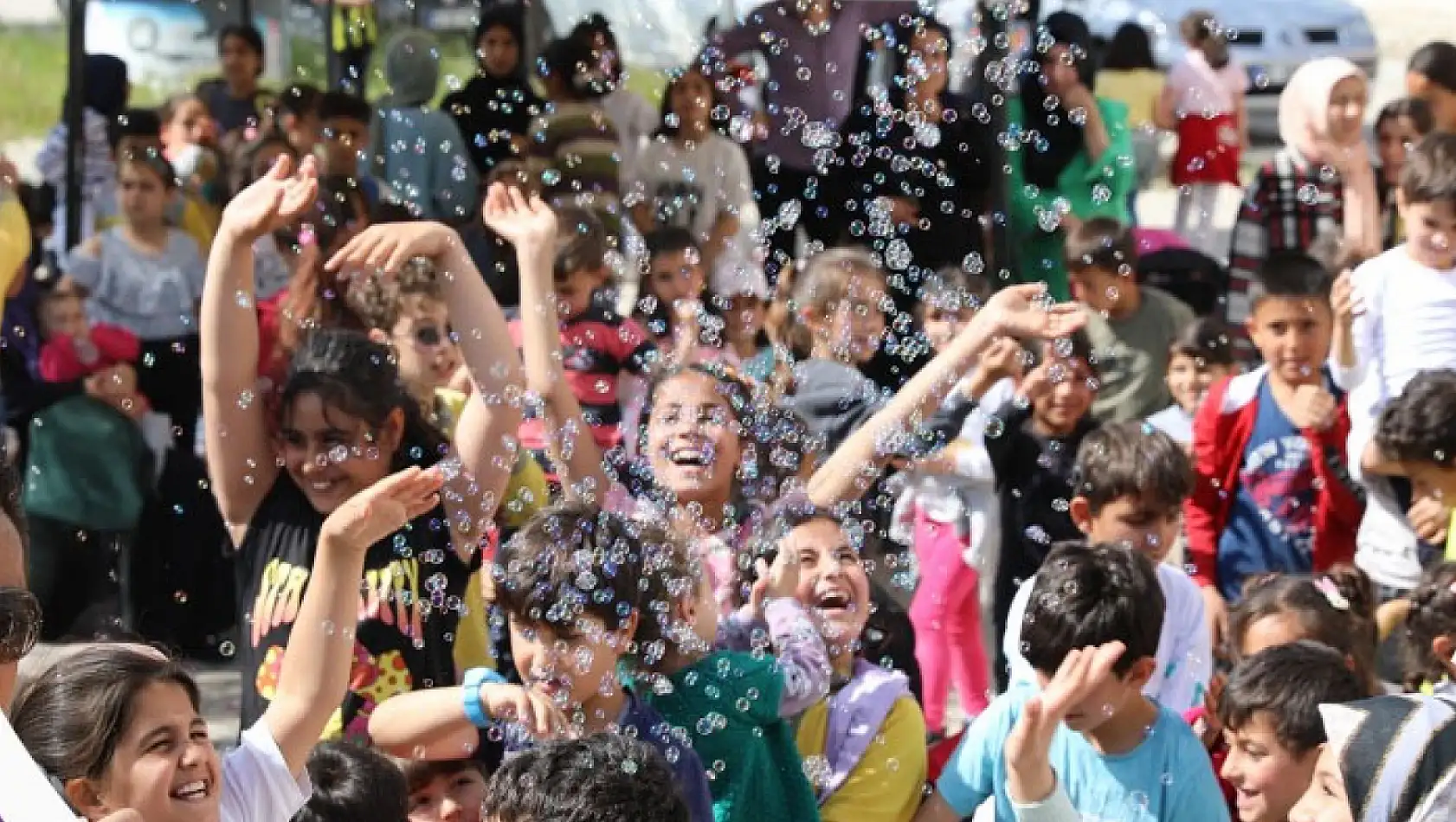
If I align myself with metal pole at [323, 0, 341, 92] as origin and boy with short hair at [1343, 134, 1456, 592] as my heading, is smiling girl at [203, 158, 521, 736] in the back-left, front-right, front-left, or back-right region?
front-right

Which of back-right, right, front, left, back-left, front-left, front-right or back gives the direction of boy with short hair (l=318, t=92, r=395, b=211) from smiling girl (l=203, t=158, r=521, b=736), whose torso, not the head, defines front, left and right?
back

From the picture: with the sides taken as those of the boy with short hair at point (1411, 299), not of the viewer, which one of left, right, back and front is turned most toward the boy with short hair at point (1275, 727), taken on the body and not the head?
front

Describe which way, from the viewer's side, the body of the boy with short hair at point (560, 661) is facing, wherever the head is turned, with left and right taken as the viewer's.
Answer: facing the viewer and to the left of the viewer

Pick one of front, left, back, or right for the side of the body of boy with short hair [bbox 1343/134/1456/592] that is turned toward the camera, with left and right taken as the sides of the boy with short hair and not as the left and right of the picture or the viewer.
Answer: front

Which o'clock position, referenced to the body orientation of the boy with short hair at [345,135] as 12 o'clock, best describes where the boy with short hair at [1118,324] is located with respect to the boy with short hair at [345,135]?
the boy with short hair at [1118,324] is roughly at 10 o'clock from the boy with short hair at [345,135].

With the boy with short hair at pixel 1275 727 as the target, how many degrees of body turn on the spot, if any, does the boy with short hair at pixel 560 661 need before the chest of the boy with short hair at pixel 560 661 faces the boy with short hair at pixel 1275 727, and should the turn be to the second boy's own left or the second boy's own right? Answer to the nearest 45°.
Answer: approximately 135° to the second boy's own left

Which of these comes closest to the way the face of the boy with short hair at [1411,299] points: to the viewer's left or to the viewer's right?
to the viewer's left

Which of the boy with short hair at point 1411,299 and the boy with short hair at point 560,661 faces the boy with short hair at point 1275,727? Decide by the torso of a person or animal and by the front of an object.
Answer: the boy with short hair at point 1411,299

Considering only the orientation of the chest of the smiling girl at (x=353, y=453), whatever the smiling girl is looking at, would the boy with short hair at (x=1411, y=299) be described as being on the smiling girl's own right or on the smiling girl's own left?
on the smiling girl's own left

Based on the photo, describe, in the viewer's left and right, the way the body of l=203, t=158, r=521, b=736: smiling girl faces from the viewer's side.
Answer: facing the viewer

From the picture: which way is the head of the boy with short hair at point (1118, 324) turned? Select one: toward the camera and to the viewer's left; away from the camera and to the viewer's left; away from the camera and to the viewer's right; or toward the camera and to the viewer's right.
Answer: toward the camera and to the viewer's left

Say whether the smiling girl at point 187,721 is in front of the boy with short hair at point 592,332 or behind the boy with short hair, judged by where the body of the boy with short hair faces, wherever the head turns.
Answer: in front

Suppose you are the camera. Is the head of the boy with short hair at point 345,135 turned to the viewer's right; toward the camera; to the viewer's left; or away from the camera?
toward the camera
